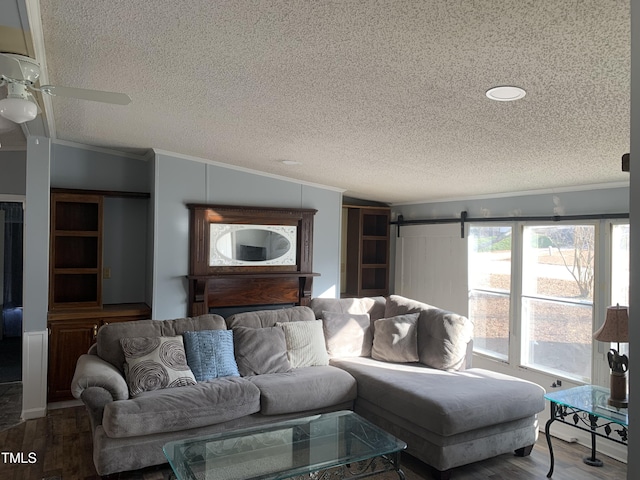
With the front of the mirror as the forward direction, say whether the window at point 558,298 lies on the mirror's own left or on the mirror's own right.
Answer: on the mirror's own left

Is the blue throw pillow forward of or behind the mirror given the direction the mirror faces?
forward

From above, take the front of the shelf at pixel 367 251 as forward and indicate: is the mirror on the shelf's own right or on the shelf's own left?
on the shelf's own right

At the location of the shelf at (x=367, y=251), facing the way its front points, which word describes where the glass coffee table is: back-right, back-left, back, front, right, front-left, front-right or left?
front-right

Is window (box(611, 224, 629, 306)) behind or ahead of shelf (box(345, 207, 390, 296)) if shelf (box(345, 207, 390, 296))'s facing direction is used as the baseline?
ahead

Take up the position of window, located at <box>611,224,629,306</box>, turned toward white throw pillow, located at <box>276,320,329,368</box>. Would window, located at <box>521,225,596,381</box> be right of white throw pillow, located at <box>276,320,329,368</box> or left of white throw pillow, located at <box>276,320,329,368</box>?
right

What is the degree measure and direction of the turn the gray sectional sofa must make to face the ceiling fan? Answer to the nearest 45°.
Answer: approximately 90° to its right

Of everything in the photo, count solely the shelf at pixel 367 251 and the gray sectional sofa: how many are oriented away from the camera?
0

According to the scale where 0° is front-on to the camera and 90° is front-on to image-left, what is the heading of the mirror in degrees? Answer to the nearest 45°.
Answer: approximately 0°
